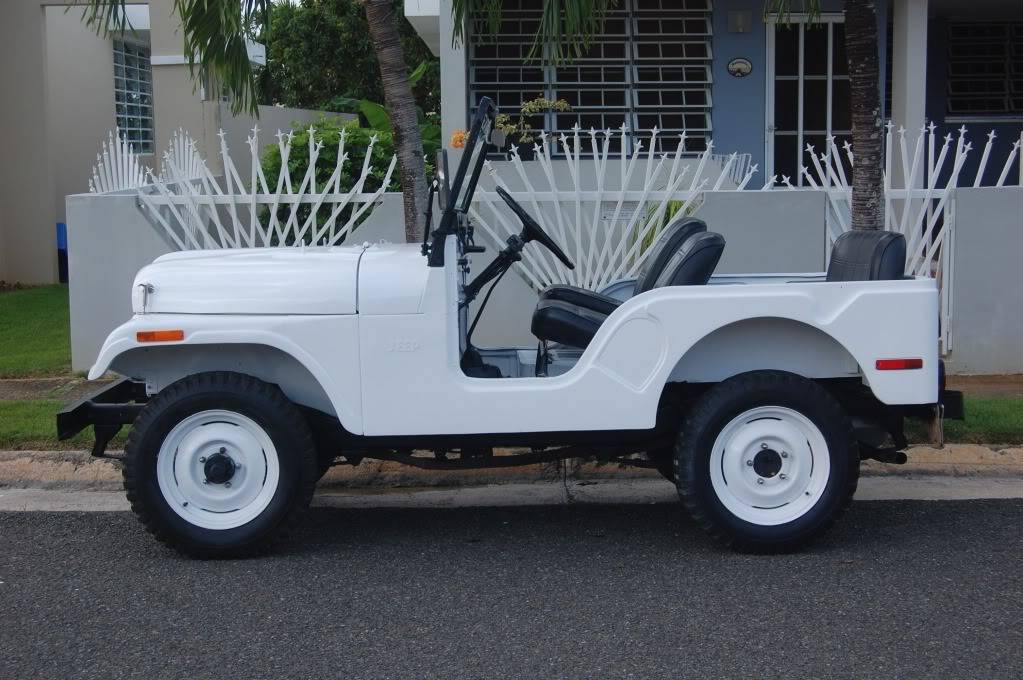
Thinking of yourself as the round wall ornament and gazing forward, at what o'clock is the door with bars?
The door with bars is roughly at 8 o'clock from the round wall ornament.

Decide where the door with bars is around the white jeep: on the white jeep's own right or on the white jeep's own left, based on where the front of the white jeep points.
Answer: on the white jeep's own right

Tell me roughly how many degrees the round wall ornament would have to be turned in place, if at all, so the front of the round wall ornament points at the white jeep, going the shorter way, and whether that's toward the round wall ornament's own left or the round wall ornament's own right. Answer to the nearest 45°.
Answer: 0° — it already faces it

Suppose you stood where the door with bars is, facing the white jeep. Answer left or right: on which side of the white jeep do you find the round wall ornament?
right

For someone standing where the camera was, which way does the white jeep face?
facing to the left of the viewer

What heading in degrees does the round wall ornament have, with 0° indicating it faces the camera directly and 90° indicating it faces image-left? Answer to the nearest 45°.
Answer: approximately 0°

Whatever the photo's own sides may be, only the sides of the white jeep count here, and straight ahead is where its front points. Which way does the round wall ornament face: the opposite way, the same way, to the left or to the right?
to the left

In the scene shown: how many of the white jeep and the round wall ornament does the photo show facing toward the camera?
1

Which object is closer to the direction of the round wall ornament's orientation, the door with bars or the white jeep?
the white jeep
